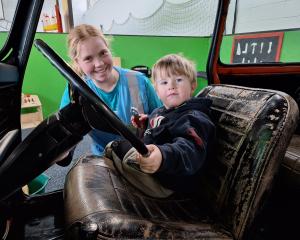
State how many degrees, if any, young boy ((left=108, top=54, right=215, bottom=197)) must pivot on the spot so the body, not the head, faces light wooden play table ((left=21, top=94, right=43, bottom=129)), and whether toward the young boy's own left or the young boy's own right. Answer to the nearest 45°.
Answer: approximately 90° to the young boy's own right

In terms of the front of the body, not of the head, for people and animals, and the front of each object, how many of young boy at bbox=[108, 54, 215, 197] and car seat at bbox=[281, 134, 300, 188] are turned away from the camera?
0

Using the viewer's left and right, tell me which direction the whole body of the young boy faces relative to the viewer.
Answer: facing the viewer and to the left of the viewer

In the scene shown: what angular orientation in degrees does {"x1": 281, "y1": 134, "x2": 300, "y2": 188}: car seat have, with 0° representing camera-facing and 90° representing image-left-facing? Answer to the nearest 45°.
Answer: approximately 90°
